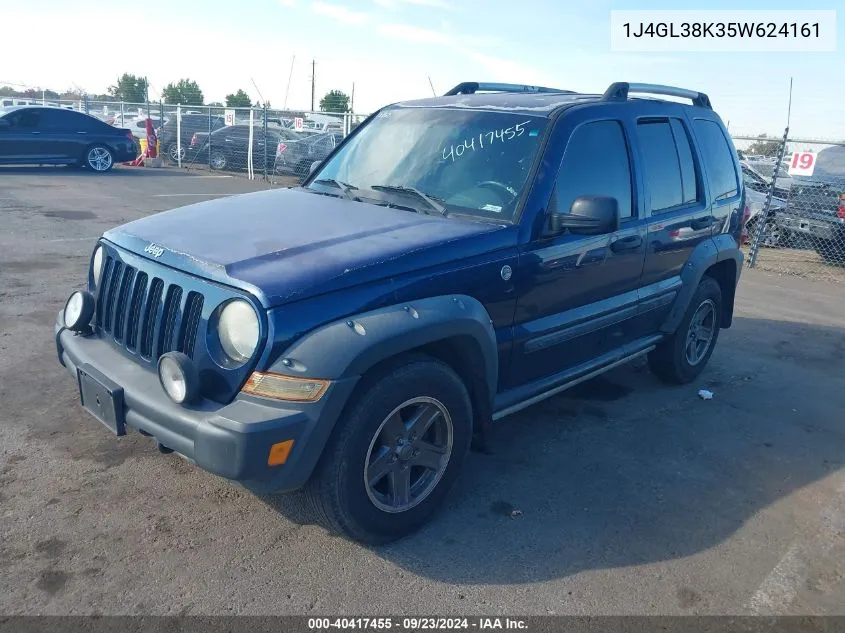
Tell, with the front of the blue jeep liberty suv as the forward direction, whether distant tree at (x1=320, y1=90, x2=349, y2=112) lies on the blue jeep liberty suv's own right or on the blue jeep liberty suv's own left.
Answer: on the blue jeep liberty suv's own right

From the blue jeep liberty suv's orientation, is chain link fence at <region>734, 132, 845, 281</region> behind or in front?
behind

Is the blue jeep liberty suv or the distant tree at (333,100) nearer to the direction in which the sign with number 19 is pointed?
the blue jeep liberty suv

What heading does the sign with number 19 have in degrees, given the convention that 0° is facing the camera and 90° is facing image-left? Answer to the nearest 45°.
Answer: approximately 0°
